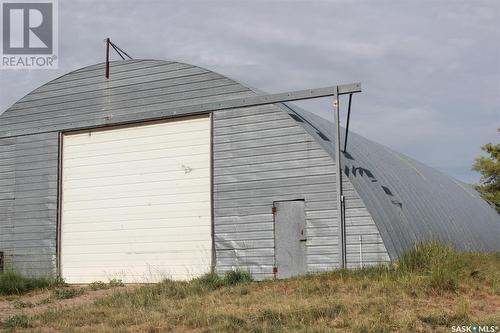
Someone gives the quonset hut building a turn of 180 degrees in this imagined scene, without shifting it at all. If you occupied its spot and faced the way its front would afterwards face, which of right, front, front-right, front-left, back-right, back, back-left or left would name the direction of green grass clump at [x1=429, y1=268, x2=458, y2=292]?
right

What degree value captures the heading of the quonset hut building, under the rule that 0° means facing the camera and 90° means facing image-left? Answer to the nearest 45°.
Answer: approximately 45°

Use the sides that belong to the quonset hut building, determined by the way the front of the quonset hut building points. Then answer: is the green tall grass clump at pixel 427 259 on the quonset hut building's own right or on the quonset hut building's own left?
on the quonset hut building's own left

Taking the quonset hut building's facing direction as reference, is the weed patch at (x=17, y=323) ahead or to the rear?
ahead

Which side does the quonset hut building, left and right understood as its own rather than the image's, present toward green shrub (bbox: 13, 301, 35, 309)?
front

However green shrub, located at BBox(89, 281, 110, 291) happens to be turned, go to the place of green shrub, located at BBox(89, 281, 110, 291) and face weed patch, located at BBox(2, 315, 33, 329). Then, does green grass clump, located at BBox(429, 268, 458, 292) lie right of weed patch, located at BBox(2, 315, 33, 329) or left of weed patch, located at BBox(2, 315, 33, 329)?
left
